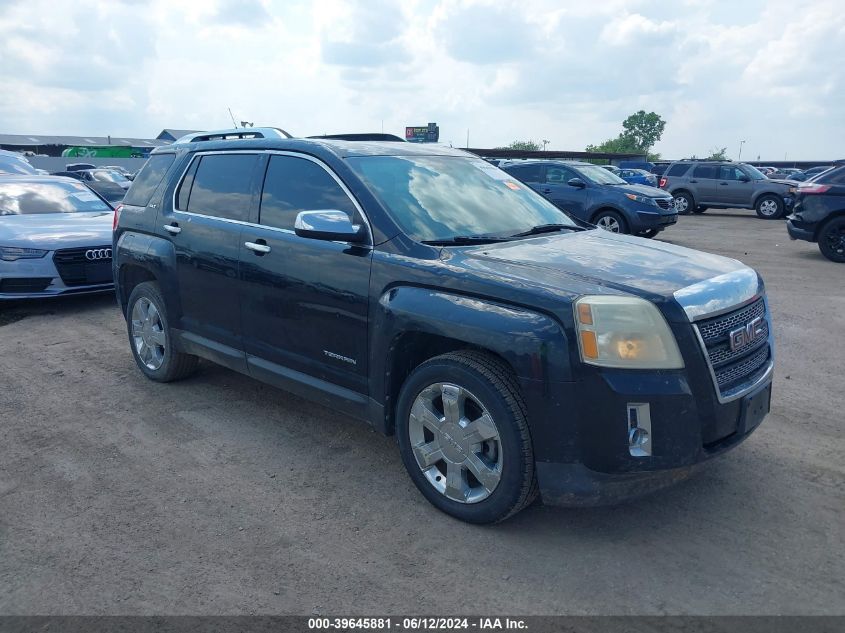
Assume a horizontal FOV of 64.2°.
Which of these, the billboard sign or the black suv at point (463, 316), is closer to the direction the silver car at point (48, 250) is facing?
the black suv

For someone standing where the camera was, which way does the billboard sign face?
facing the viewer

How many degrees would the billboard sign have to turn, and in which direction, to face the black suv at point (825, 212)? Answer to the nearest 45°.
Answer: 0° — it already faces it

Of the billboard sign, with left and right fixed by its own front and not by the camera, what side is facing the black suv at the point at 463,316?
front

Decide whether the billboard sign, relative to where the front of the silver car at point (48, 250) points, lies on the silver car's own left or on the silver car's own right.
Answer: on the silver car's own left

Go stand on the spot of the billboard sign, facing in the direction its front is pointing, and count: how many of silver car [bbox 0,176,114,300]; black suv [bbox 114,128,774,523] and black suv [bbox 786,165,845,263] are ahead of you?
3

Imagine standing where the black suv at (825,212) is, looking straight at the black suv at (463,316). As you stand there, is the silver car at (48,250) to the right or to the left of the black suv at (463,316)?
right

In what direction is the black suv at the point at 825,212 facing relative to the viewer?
to the viewer's right

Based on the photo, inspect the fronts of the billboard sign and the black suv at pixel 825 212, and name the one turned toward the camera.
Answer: the billboard sign

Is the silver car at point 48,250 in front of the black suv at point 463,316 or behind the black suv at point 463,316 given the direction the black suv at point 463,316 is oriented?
behind

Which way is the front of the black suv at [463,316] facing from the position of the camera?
facing the viewer and to the right of the viewer

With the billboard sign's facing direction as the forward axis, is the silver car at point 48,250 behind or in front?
in front

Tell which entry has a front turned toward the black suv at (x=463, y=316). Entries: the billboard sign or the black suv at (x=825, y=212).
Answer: the billboard sign
